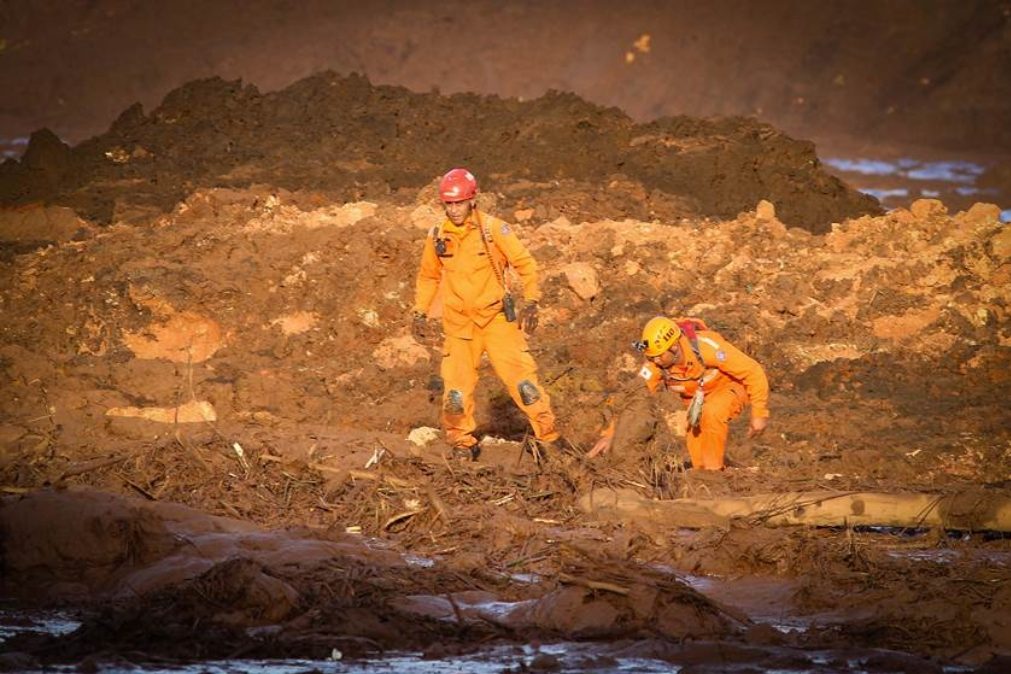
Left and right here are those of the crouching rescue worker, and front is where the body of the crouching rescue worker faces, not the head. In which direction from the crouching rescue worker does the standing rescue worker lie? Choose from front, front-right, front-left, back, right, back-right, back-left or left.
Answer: front-right

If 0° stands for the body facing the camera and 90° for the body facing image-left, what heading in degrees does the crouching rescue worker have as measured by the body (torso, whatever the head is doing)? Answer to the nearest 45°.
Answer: approximately 45°

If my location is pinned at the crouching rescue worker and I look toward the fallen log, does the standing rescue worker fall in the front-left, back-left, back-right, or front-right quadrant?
back-right
